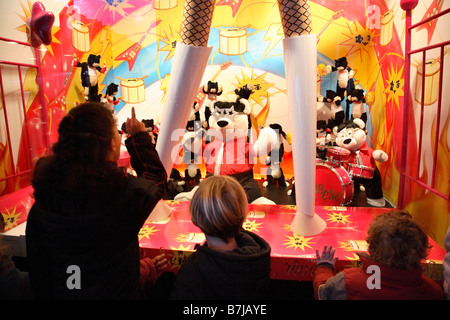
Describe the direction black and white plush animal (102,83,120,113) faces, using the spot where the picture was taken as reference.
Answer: facing the viewer and to the right of the viewer

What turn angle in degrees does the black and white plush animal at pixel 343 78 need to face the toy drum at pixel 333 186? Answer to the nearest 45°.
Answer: approximately 45° to its left

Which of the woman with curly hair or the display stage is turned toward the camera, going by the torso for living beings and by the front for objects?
the display stage

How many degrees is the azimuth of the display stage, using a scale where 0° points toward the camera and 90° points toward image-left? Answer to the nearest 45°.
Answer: approximately 0°

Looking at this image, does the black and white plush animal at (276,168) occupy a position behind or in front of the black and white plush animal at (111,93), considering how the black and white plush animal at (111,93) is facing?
in front

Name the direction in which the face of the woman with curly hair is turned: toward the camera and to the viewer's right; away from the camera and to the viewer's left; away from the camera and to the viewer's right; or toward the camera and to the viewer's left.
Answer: away from the camera and to the viewer's right

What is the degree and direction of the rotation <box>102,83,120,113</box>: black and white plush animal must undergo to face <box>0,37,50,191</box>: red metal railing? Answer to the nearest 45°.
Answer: approximately 90° to its right

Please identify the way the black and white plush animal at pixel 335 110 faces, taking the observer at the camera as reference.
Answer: facing the viewer and to the left of the viewer
